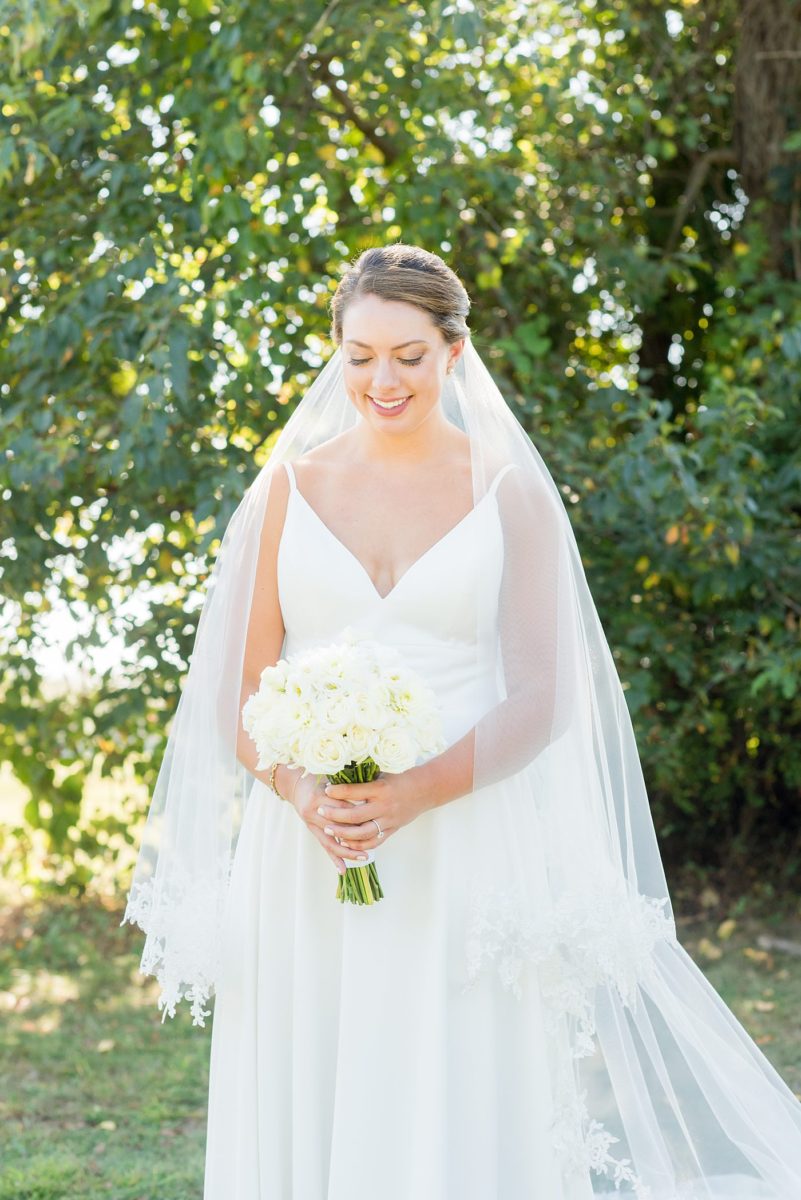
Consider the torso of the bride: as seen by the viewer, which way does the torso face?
toward the camera
